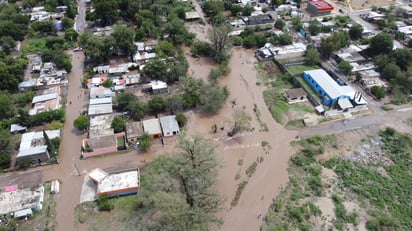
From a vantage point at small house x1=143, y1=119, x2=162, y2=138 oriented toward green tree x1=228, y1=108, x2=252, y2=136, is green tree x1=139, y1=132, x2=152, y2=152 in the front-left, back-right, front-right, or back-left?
back-right

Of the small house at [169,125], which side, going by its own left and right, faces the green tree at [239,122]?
left

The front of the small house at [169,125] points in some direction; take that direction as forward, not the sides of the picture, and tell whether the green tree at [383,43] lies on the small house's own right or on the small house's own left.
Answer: on the small house's own left

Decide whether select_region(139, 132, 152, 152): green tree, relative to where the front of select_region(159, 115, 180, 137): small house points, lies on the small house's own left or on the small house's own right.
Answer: on the small house's own right

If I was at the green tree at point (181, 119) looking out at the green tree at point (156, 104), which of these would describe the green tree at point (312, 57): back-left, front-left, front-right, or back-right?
back-right

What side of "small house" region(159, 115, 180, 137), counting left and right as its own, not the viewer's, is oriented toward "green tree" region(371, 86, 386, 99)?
left

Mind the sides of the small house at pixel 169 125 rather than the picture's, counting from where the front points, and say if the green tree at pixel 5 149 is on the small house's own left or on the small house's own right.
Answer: on the small house's own right

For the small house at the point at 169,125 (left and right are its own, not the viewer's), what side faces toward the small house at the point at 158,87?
back

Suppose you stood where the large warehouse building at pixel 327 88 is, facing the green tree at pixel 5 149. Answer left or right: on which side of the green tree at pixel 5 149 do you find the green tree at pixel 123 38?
right

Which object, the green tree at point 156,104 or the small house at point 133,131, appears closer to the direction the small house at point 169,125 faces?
the small house
